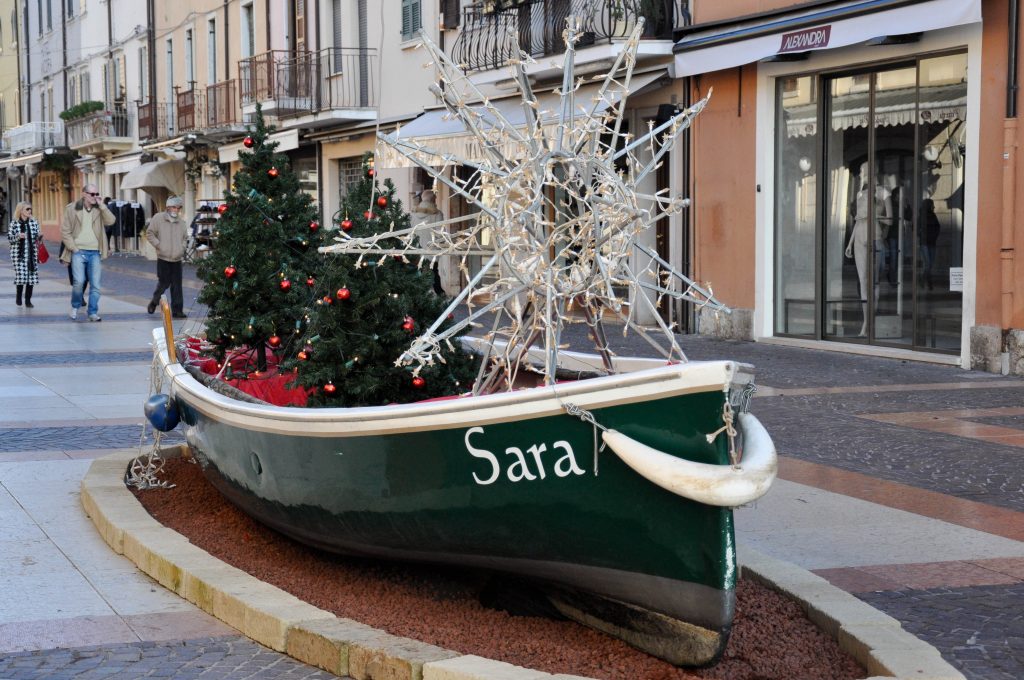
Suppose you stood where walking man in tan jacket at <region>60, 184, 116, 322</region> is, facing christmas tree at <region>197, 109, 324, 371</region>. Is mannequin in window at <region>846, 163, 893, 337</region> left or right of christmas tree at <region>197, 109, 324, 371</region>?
left

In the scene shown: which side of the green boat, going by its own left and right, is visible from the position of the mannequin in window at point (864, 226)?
left

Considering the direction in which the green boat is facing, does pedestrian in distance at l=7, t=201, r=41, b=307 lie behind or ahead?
behind

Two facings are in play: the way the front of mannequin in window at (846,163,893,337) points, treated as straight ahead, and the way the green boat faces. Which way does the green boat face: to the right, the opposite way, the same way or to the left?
to the left

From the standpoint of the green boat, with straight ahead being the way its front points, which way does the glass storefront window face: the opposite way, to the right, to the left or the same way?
to the right

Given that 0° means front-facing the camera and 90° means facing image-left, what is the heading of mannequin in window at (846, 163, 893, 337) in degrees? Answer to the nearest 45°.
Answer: approximately 45°

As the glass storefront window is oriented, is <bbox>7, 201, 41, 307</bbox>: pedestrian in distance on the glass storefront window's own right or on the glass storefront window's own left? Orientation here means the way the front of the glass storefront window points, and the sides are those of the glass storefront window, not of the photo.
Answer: on the glass storefront window's own right

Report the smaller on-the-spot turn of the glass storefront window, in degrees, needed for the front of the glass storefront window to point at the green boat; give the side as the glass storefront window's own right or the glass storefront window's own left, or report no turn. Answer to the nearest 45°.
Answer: approximately 45° to the glass storefront window's own left

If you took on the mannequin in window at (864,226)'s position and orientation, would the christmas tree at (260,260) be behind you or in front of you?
in front

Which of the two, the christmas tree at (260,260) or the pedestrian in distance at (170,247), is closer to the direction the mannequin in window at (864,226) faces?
the christmas tree
